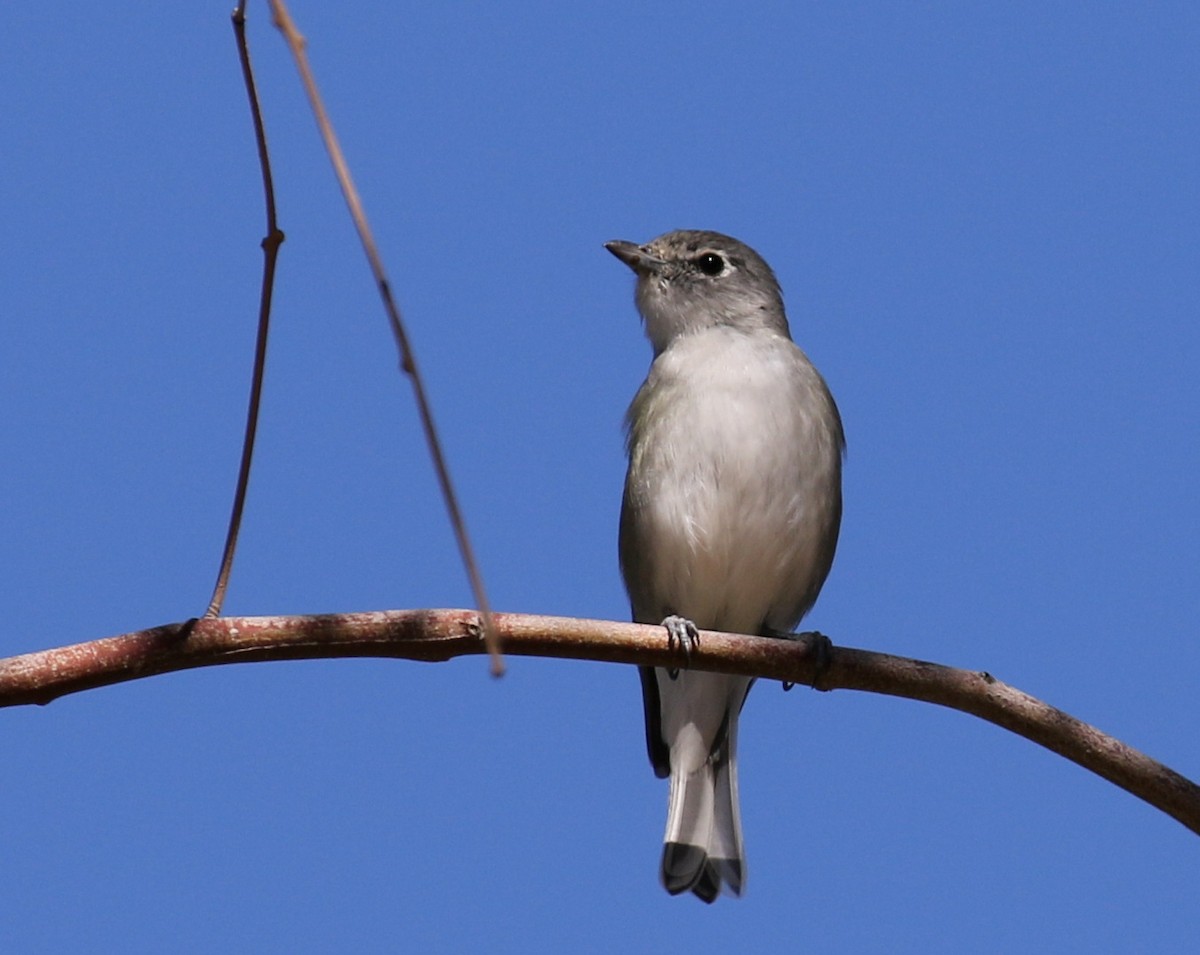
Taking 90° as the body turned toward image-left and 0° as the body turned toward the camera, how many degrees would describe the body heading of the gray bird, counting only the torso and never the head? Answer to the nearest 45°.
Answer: approximately 0°
